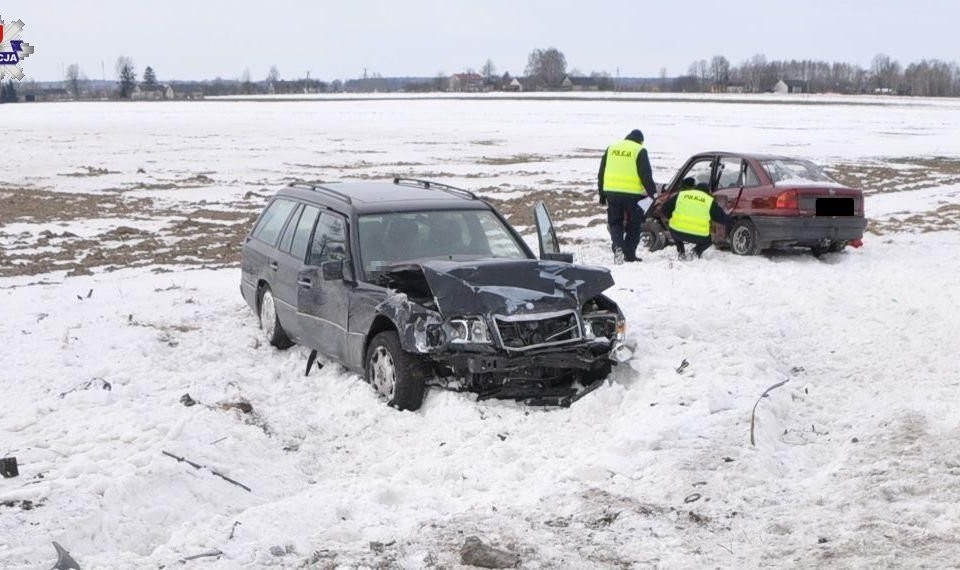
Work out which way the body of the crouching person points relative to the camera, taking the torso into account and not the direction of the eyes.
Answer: away from the camera

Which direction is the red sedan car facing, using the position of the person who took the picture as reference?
facing away from the viewer and to the left of the viewer

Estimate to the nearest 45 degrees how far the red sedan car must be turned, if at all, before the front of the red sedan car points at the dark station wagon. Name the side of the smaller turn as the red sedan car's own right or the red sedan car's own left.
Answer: approximately 135° to the red sedan car's own left

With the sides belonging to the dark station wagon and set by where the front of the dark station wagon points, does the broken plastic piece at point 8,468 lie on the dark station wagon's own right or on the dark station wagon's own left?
on the dark station wagon's own right

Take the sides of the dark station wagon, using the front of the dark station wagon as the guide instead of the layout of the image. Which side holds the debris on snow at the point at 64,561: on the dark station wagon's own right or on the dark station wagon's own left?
on the dark station wagon's own right

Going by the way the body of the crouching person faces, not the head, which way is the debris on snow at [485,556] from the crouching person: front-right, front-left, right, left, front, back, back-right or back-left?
back

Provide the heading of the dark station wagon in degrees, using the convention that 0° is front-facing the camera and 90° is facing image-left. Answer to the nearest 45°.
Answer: approximately 315°
